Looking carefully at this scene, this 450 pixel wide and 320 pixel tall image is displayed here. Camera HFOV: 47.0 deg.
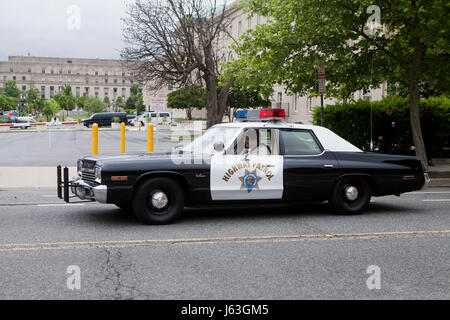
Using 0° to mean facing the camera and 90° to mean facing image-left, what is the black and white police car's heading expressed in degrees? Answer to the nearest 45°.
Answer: approximately 90°

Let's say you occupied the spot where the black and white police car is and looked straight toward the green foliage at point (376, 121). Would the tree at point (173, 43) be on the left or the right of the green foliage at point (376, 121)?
left

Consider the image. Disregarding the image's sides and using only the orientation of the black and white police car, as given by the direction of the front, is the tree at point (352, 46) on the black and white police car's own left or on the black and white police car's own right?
on the black and white police car's own right

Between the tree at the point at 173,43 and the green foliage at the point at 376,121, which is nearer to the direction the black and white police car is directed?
the tree

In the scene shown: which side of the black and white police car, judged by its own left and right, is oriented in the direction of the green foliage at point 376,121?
right

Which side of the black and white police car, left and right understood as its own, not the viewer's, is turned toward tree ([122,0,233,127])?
right
